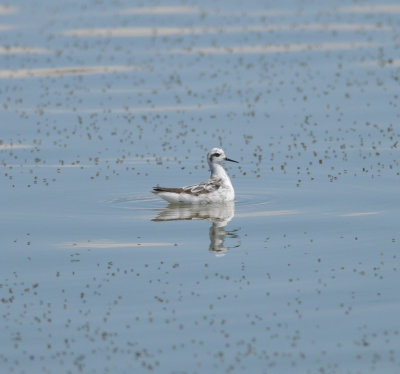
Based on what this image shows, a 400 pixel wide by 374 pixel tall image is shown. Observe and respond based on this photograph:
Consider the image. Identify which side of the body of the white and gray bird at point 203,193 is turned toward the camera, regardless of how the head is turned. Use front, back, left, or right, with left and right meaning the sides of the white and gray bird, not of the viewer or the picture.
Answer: right
